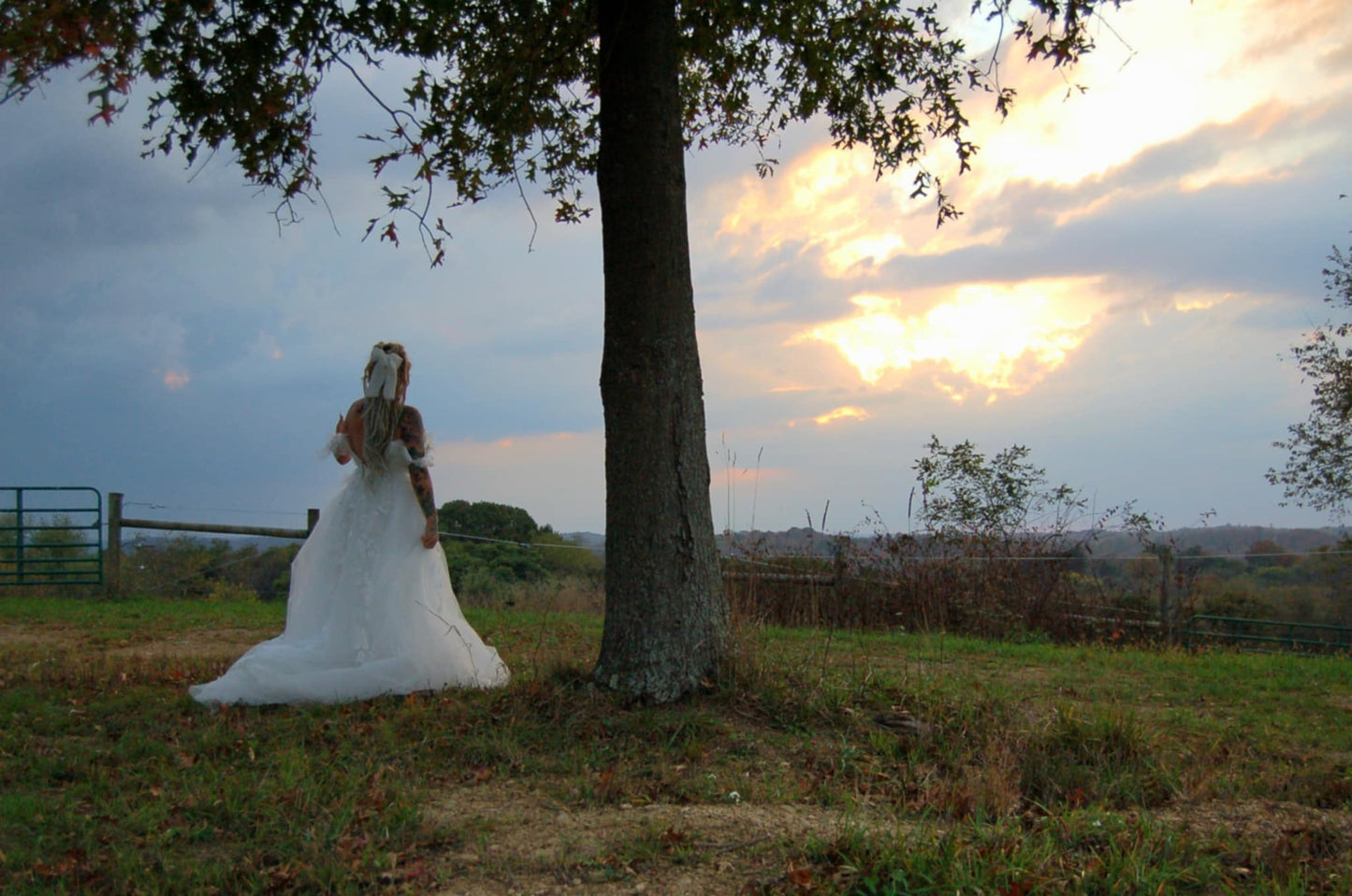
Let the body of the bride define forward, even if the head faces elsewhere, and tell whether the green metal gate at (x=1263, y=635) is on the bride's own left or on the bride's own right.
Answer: on the bride's own right

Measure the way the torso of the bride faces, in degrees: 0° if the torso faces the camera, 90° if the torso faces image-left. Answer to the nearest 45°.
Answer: approximately 180°

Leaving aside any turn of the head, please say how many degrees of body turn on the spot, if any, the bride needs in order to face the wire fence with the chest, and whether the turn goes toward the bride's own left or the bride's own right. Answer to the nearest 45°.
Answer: approximately 45° to the bride's own right

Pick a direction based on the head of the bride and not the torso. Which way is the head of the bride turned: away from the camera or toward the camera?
away from the camera
